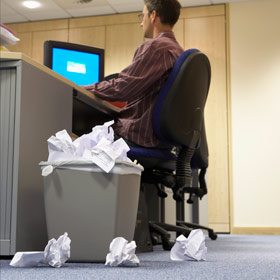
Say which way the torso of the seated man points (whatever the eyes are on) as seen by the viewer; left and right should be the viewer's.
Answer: facing away from the viewer and to the left of the viewer

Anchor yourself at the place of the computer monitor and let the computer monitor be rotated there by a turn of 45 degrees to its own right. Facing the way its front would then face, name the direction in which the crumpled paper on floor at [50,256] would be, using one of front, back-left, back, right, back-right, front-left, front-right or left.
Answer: front

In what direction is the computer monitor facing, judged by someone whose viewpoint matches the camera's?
facing the viewer and to the right of the viewer

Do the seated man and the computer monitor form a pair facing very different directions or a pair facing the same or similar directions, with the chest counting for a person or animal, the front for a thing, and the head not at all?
very different directions

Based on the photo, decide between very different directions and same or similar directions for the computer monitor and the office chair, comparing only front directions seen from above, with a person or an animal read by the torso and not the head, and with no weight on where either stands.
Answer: very different directions

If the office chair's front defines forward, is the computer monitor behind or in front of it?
in front

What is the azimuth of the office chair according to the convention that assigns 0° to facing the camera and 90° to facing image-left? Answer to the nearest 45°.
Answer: approximately 135°

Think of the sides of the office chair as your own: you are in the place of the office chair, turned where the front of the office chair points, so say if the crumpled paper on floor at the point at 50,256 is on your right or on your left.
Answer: on your left
